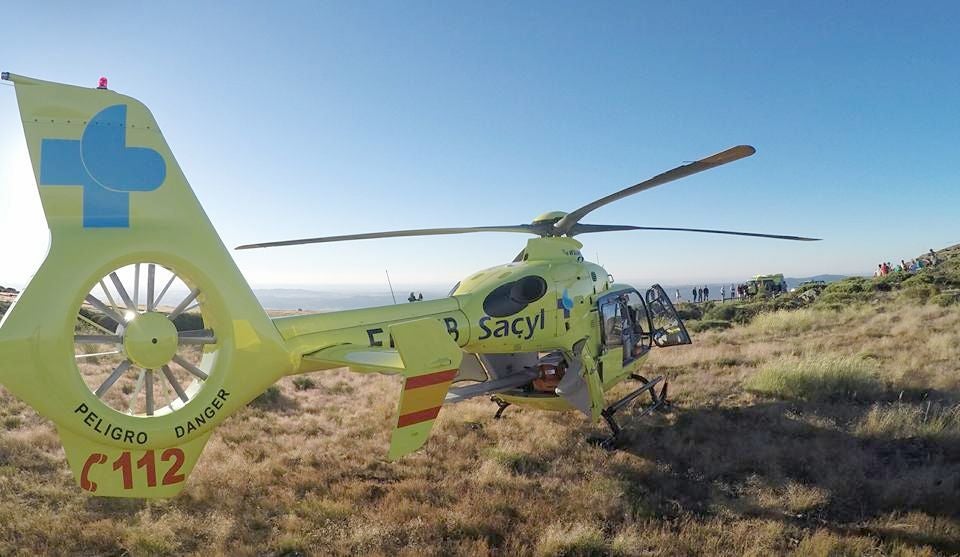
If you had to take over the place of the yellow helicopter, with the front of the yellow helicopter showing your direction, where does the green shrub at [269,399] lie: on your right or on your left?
on your left

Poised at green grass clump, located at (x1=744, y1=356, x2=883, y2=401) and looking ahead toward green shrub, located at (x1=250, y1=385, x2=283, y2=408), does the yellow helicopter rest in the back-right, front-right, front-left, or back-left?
front-left

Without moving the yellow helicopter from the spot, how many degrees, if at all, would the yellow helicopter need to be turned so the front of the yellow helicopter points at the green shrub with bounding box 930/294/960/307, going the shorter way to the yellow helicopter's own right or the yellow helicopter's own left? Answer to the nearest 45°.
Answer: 0° — it already faces it

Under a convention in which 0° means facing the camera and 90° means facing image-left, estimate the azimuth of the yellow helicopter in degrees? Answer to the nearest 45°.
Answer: approximately 225°

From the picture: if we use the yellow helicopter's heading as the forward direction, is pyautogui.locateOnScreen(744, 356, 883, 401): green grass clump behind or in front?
in front

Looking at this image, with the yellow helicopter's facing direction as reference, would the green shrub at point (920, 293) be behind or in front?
in front
